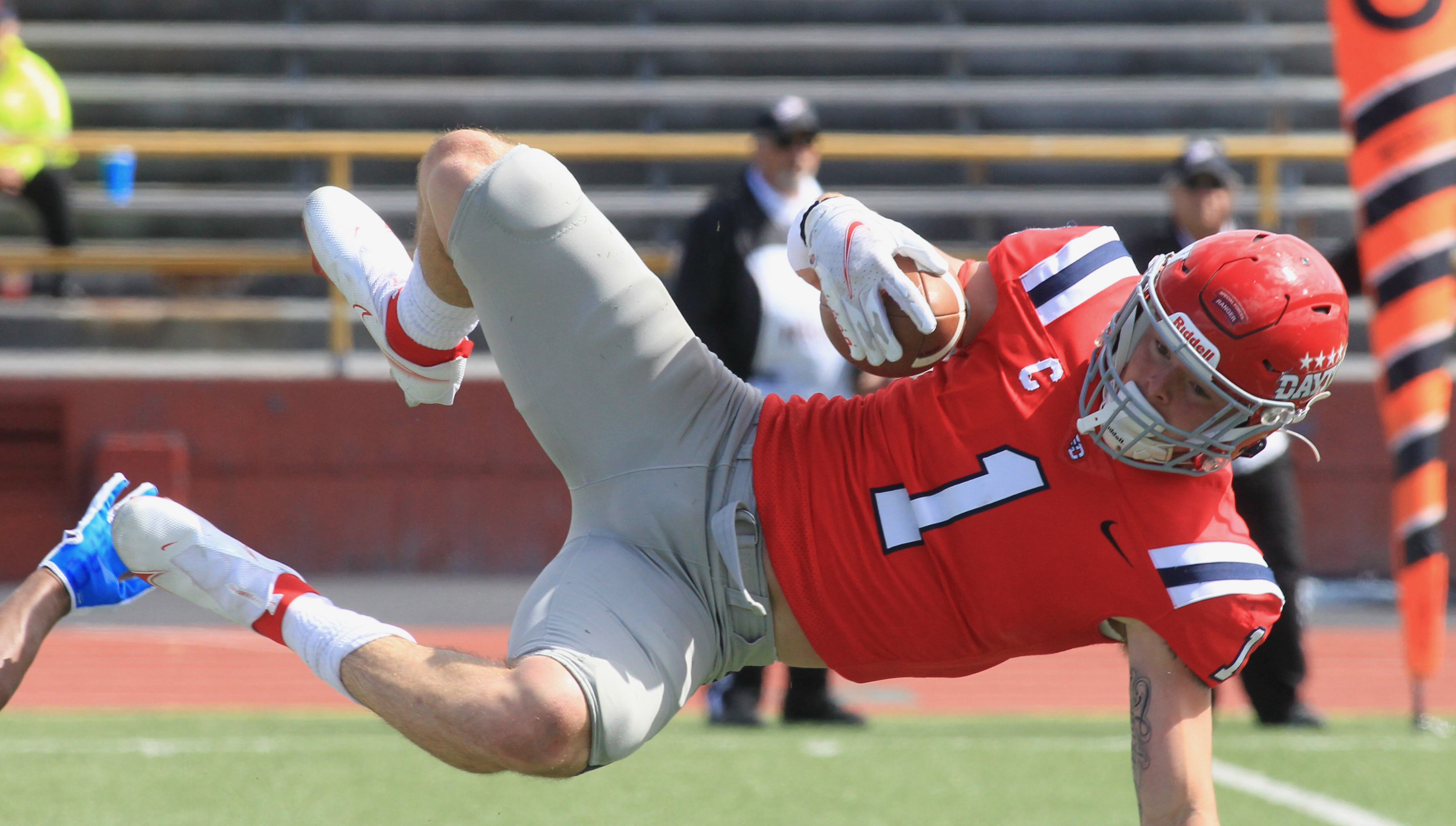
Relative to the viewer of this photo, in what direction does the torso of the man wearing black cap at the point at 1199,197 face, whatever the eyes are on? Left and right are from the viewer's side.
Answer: facing the viewer and to the right of the viewer

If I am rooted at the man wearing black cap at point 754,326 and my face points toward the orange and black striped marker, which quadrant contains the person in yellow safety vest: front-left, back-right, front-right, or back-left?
back-left

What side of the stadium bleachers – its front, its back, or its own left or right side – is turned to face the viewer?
front

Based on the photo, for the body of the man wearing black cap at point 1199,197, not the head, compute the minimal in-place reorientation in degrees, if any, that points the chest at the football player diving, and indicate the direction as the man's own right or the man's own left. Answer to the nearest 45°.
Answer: approximately 45° to the man's own right

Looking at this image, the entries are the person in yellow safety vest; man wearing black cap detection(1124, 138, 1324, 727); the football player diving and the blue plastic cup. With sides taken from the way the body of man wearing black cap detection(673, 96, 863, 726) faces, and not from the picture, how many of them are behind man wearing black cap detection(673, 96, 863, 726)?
2

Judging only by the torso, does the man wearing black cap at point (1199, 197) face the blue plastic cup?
no

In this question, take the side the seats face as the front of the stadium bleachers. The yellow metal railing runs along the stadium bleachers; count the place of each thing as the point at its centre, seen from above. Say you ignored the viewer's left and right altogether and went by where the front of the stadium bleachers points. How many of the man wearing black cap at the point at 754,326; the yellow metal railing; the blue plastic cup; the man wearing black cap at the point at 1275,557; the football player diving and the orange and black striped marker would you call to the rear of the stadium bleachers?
0

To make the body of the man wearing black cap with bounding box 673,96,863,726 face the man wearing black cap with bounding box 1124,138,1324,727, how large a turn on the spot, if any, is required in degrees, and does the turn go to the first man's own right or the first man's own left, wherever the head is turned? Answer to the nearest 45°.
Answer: approximately 45° to the first man's own left

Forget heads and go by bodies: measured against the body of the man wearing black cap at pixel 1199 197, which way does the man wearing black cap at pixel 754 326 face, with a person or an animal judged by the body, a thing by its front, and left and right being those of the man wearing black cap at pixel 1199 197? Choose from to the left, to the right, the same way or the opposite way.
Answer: the same way

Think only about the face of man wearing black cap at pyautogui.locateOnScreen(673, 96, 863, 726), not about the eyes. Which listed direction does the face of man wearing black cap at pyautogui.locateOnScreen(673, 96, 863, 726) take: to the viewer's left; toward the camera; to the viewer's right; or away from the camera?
toward the camera

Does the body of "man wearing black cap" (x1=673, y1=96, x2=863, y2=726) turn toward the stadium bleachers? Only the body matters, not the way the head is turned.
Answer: no

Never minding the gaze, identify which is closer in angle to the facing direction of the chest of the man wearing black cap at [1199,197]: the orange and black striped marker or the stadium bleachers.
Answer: the orange and black striped marker

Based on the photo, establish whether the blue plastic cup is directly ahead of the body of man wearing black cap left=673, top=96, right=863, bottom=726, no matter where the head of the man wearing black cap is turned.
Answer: no

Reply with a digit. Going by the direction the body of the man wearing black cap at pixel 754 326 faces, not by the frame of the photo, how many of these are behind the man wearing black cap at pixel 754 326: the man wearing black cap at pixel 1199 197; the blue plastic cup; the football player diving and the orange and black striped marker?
1

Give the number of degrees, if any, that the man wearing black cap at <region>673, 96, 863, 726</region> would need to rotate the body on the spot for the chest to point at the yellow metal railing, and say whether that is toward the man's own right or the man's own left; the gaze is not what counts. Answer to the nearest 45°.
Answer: approximately 135° to the man's own left

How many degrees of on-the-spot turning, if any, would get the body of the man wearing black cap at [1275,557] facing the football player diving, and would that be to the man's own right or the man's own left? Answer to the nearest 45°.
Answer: approximately 45° to the man's own right

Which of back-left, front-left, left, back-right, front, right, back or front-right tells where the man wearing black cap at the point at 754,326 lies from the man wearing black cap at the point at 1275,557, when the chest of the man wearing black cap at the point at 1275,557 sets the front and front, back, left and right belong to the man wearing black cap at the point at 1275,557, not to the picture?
back-right

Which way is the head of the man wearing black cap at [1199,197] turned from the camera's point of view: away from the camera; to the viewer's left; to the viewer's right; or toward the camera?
toward the camera
